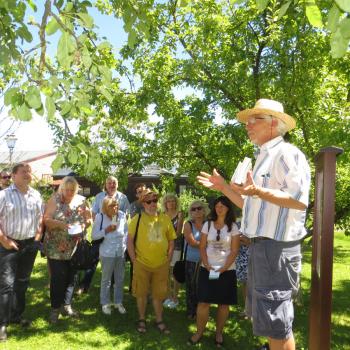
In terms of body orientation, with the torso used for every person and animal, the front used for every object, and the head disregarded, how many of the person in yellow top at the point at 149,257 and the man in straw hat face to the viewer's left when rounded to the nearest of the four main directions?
1

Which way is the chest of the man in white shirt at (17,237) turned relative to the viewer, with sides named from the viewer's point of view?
facing the viewer and to the right of the viewer

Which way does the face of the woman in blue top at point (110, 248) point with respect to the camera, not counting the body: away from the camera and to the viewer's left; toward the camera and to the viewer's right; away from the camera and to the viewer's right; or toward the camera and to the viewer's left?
toward the camera and to the viewer's right

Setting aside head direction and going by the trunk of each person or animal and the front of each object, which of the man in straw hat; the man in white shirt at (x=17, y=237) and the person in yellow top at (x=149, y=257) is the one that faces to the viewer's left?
the man in straw hat

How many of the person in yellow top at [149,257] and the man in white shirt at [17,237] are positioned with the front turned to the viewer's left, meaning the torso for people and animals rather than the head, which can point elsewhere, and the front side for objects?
0

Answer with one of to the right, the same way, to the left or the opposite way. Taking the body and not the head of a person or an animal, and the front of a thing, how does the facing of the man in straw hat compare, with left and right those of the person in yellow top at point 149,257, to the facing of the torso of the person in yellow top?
to the right

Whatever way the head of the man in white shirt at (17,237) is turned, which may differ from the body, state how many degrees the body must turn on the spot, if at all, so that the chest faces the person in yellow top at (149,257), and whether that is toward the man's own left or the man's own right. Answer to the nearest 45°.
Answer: approximately 45° to the man's own left

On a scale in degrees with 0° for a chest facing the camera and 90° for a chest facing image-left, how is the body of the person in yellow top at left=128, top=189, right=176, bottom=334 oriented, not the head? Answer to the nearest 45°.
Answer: approximately 0°

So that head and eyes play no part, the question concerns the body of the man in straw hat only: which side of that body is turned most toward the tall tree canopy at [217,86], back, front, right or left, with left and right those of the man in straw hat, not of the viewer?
right

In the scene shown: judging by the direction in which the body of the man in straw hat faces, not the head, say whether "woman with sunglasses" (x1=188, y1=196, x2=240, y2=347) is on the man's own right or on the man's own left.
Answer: on the man's own right

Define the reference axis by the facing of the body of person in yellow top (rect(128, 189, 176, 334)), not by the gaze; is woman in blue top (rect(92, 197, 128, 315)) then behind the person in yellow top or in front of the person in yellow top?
behind

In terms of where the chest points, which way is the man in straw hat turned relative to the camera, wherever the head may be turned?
to the viewer's left

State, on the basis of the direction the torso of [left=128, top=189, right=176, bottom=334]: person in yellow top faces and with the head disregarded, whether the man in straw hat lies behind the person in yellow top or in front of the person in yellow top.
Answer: in front

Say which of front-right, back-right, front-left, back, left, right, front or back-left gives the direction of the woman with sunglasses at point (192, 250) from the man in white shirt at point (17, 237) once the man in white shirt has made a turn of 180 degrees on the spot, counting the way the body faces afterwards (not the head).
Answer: back-right

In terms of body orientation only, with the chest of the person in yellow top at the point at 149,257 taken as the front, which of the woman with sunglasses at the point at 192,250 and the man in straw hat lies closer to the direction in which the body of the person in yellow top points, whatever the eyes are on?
the man in straw hat
